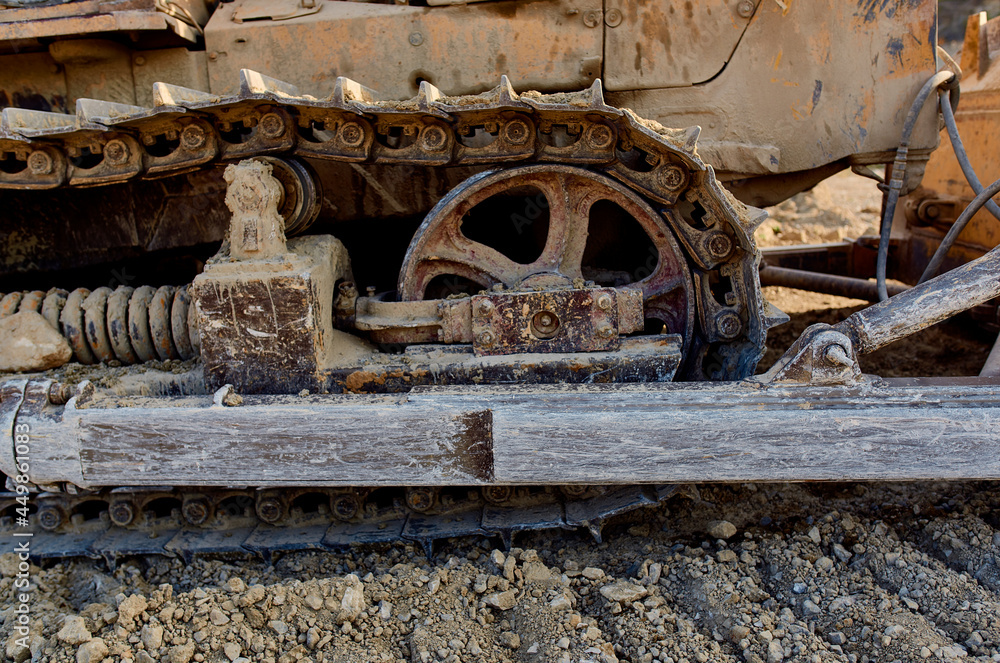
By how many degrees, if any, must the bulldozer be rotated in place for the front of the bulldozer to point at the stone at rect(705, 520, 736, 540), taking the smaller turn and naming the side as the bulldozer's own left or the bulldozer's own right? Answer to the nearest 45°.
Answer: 0° — it already faces it

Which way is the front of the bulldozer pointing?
to the viewer's right

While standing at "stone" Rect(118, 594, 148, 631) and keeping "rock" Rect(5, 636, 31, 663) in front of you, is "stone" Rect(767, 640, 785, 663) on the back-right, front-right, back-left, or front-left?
back-left

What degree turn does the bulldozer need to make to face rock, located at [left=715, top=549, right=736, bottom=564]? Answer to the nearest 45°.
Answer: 0° — it already faces it

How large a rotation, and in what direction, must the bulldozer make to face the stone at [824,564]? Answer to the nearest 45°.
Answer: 0° — it already faces it

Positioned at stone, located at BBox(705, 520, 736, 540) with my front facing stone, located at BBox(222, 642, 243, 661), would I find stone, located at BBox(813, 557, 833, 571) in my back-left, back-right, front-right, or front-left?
back-left
